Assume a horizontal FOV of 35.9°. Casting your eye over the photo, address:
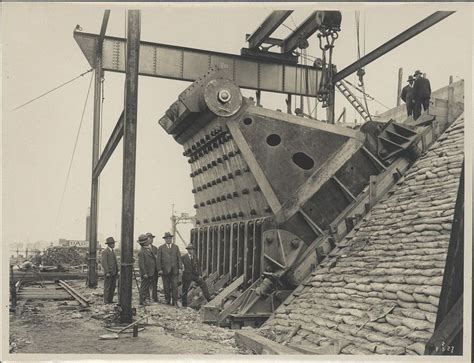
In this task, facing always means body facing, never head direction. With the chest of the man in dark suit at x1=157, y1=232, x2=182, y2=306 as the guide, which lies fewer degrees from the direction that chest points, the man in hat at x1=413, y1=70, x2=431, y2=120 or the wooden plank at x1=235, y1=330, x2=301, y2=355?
the wooden plank

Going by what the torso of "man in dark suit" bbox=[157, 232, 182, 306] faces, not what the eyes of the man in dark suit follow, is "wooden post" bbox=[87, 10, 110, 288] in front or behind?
behind

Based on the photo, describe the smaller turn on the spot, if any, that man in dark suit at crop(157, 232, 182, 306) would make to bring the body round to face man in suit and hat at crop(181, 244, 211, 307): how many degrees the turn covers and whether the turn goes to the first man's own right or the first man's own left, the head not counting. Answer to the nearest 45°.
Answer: approximately 45° to the first man's own left

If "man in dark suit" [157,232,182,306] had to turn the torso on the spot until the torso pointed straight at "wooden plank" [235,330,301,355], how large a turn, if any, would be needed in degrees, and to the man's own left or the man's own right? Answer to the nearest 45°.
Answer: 0° — they already face it

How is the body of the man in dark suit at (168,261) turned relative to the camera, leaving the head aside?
toward the camera

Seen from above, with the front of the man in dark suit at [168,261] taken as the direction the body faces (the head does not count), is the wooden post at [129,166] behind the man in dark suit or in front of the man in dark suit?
in front

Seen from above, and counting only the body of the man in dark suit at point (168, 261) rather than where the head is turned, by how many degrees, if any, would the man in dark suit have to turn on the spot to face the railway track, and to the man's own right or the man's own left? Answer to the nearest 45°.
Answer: approximately 135° to the man's own right

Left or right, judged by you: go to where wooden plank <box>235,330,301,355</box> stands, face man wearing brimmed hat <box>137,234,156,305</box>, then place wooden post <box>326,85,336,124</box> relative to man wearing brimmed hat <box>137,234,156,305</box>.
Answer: right

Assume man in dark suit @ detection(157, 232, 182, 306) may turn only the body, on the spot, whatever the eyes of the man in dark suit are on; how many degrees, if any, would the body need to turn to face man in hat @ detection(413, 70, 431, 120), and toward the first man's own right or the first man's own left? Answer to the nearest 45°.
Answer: approximately 90° to the first man's own left
